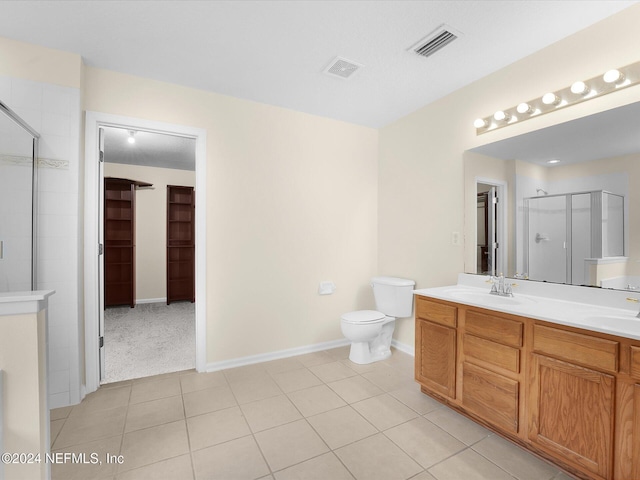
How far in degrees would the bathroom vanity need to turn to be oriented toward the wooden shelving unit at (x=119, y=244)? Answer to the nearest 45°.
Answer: approximately 45° to its right

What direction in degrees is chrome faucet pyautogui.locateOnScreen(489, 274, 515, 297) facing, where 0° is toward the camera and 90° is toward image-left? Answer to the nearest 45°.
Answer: approximately 45°

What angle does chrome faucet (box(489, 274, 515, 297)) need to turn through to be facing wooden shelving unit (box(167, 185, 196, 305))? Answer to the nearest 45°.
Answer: approximately 45° to its right

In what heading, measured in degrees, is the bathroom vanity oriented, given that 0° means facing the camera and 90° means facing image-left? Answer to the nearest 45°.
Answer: approximately 45°

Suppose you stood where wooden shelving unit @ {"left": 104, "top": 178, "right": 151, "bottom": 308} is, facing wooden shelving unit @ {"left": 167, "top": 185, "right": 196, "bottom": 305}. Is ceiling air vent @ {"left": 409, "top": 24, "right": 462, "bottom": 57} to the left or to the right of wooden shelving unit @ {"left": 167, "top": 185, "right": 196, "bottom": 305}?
right

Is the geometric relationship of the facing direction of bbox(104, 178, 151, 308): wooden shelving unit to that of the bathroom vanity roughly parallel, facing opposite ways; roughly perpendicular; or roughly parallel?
roughly perpendicular
